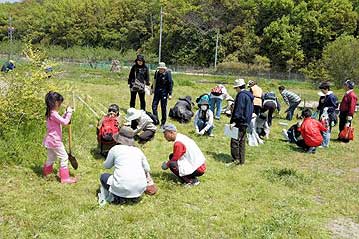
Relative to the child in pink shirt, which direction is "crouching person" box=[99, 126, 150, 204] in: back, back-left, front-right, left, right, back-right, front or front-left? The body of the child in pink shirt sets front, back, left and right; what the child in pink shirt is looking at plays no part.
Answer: front-right

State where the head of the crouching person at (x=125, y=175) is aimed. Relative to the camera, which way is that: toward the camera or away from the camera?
away from the camera

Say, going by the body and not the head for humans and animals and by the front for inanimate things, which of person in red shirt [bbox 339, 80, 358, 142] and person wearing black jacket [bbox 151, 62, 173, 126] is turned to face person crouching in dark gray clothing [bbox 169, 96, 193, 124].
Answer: the person in red shirt

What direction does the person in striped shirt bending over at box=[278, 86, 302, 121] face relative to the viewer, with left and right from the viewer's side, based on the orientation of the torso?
facing to the left of the viewer

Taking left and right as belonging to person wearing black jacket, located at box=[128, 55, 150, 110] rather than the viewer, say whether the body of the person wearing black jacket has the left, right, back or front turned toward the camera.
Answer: front

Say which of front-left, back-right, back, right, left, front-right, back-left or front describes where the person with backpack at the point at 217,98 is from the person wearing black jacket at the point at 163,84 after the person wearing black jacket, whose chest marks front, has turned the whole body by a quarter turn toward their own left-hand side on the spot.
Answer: front-left

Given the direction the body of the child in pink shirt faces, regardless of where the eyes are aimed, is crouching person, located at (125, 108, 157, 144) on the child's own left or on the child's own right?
on the child's own left

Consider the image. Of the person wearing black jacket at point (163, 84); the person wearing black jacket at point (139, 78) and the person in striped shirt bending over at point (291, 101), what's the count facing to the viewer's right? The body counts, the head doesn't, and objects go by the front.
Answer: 0

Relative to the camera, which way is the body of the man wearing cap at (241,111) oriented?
to the viewer's left

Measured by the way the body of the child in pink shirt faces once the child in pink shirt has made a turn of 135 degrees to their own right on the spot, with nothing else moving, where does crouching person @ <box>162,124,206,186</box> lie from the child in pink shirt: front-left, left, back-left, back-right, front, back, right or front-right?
back-left

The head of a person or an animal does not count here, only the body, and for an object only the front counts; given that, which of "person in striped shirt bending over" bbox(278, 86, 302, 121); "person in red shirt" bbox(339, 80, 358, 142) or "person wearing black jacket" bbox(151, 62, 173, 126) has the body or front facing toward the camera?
the person wearing black jacket

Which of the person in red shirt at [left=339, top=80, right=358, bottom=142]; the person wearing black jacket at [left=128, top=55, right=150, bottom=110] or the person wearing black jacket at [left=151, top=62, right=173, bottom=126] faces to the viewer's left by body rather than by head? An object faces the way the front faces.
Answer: the person in red shirt

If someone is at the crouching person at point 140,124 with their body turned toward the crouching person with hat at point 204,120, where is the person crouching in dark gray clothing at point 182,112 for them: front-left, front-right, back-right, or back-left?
front-left

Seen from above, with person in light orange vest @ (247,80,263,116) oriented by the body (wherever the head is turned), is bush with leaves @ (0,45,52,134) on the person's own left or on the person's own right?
on the person's own left

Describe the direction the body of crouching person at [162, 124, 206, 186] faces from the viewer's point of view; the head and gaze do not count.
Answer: to the viewer's left

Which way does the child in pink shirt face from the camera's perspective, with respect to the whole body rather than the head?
to the viewer's right
